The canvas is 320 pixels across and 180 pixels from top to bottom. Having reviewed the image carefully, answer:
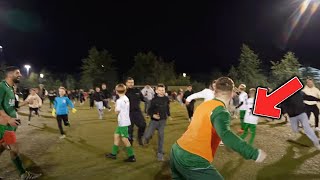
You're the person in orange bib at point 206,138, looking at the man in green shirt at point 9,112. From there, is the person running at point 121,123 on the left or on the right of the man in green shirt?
right

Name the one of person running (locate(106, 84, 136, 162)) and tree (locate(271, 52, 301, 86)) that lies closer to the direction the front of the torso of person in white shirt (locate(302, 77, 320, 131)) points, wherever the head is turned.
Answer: the person running

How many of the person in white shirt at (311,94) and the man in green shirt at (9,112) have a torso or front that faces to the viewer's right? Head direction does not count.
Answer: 1

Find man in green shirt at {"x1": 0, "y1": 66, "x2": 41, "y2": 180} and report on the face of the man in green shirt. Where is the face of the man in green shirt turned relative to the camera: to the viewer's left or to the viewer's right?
to the viewer's right

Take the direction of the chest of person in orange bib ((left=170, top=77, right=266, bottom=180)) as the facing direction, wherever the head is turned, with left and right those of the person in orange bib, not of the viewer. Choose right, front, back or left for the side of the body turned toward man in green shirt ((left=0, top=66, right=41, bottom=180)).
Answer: left

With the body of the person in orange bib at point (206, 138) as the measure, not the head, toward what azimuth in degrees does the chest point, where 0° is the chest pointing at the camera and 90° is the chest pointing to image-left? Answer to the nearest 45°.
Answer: approximately 225°

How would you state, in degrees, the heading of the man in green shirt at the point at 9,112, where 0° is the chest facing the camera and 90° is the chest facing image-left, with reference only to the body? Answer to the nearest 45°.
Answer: approximately 270°
